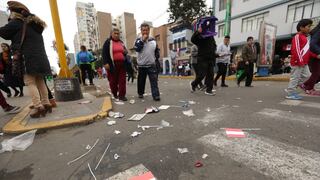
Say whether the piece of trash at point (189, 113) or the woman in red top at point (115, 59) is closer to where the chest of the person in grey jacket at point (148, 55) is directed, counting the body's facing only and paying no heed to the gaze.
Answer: the piece of trash

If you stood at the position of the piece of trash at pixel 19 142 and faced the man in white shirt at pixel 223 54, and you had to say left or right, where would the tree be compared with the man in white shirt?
left

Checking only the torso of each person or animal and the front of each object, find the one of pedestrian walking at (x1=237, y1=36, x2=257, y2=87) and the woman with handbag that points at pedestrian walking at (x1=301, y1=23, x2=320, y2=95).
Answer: pedestrian walking at (x1=237, y1=36, x2=257, y2=87)

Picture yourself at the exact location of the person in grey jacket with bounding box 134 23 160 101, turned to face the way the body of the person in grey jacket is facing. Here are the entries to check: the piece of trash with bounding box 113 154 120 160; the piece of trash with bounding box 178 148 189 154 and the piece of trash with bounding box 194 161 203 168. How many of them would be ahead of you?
3

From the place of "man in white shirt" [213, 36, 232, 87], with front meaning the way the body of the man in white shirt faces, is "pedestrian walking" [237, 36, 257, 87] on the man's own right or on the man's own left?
on the man's own left

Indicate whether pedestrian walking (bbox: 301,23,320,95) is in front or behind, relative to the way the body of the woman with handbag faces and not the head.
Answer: behind
